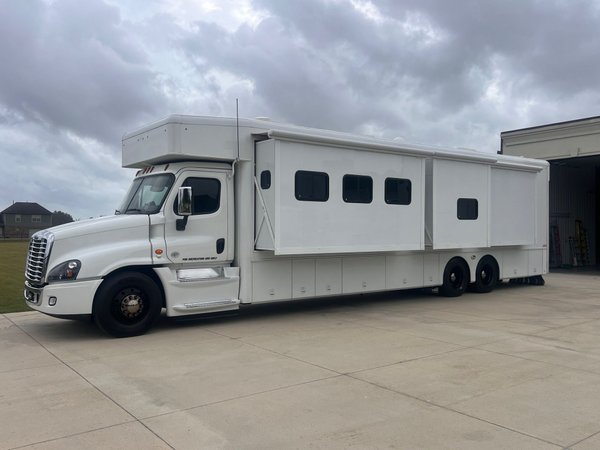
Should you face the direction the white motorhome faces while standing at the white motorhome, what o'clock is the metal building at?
The metal building is roughly at 6 o'clock from the white motorhome.

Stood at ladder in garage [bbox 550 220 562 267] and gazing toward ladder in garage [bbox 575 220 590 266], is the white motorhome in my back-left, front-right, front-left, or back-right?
back-right

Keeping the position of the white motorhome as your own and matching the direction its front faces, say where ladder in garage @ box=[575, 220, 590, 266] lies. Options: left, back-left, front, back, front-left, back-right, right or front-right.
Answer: back

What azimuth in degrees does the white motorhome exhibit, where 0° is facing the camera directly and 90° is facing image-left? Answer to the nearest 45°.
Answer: approximately 45°

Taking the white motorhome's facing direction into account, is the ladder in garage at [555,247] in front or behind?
behind
